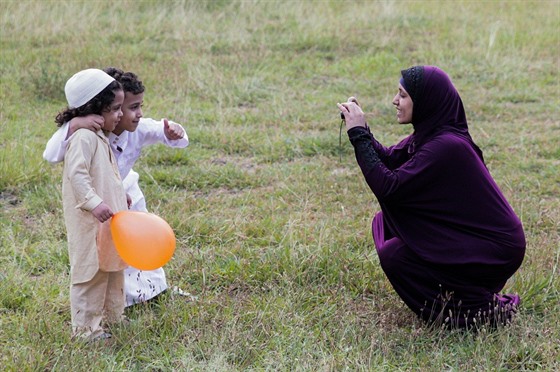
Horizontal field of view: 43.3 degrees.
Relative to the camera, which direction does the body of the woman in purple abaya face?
to the viewer's left

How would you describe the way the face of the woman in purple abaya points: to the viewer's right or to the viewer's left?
to the viewer's left

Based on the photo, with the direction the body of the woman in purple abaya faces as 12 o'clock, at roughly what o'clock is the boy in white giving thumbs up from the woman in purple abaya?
The boy in white giving thumbs up is roughly at 12 o'clock from the woman in purple abaya.

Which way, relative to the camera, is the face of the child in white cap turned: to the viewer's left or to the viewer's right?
to the viewer's right
